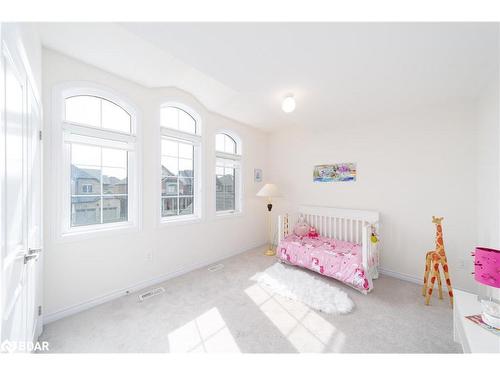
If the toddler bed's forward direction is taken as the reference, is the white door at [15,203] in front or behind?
in front

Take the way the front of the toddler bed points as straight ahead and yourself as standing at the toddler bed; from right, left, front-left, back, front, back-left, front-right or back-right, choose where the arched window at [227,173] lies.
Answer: front-right

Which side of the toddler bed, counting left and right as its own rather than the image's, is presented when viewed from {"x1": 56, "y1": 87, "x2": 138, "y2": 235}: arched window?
front

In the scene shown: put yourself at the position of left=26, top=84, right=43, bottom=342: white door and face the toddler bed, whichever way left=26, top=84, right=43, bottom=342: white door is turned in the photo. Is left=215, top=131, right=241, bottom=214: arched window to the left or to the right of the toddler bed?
left
